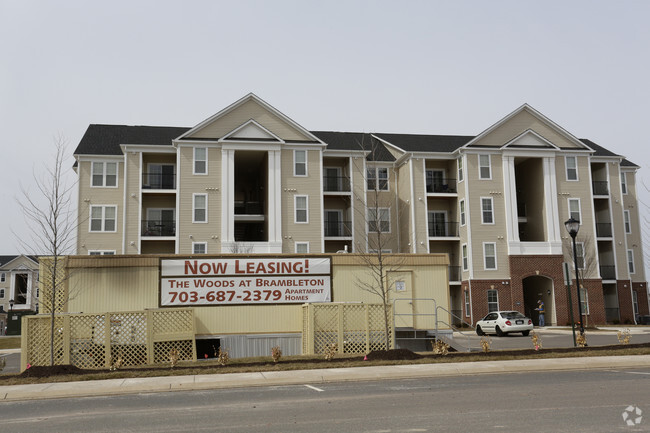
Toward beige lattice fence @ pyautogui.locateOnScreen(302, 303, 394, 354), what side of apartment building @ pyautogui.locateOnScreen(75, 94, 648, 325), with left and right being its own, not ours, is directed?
front

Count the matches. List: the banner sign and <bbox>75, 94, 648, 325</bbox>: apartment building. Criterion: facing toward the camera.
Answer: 2

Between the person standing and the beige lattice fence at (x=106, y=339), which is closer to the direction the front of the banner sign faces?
the beige lattice fence

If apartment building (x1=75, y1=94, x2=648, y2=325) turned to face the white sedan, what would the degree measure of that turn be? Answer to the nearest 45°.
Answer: approximately 45° to its left

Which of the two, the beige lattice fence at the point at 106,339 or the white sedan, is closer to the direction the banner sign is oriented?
the beige lattice fence

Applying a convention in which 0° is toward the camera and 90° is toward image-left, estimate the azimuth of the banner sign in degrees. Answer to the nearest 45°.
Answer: approximately 0°

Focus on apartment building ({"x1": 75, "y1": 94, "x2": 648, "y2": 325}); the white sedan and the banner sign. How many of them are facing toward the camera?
2
